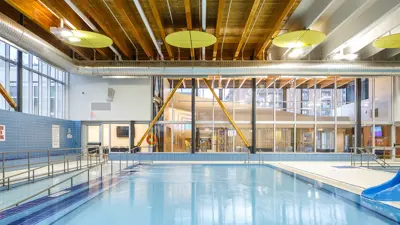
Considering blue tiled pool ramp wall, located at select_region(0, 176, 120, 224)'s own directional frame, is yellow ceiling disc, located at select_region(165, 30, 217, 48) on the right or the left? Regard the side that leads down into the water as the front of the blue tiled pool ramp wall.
on its left

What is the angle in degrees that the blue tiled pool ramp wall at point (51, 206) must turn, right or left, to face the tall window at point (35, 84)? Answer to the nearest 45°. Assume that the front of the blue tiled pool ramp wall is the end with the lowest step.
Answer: approximately 135° to its left

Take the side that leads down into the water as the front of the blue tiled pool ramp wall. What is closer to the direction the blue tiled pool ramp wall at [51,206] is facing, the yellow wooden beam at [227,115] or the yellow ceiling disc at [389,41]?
the yellow ceiling disc

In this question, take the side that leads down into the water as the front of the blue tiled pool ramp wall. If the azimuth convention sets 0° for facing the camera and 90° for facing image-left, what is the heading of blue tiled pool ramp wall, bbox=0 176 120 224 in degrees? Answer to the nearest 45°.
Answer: approximately 315°

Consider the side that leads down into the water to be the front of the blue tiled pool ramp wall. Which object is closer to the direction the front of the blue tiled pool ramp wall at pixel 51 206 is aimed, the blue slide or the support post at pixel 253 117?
the blue slide

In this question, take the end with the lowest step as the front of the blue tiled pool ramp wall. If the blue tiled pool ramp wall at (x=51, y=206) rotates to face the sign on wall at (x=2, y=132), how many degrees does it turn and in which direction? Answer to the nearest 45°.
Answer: approximately 135° to its left
